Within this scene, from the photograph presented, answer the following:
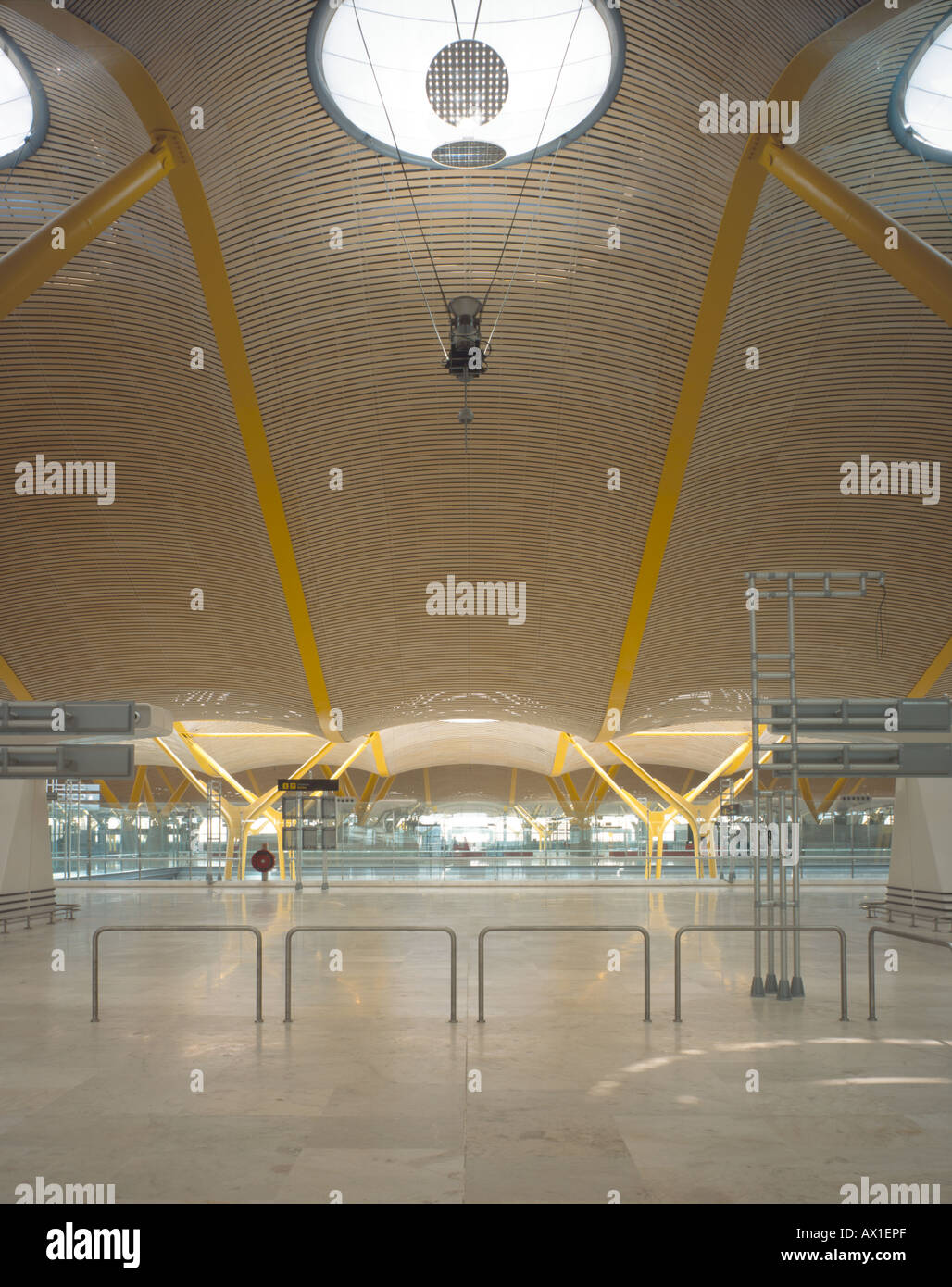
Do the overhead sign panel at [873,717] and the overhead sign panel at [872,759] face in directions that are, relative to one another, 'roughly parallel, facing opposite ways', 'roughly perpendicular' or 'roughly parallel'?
roughly parallel

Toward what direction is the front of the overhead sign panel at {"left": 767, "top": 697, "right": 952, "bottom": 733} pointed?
away from the camera

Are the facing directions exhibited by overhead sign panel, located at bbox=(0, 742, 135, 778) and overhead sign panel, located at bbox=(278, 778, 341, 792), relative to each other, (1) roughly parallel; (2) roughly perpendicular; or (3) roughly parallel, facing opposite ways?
roughly parallel, facing opposite ways

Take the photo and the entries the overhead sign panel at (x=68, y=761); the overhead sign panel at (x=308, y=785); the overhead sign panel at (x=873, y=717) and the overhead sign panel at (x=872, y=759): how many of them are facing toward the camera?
1

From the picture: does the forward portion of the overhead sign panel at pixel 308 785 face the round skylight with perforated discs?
yes

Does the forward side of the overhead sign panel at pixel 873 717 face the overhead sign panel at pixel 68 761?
no

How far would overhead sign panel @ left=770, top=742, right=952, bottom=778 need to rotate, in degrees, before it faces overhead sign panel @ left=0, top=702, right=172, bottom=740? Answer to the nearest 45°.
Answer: approximately 90° to its left

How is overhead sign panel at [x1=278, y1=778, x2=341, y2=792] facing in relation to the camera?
toward the camera

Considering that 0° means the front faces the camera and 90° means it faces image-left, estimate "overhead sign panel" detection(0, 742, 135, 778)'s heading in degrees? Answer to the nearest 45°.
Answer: approximately 180°

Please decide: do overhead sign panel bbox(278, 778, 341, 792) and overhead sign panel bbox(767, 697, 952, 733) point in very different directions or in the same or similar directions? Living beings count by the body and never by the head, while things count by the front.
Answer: very different directions

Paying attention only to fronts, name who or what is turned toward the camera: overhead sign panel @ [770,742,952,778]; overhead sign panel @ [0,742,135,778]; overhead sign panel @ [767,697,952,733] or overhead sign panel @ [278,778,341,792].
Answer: overhead sign panel @ [278,778,341,792]

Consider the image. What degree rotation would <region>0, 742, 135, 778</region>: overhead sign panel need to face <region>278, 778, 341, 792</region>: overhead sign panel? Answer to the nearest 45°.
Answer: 0° — it already faces it
